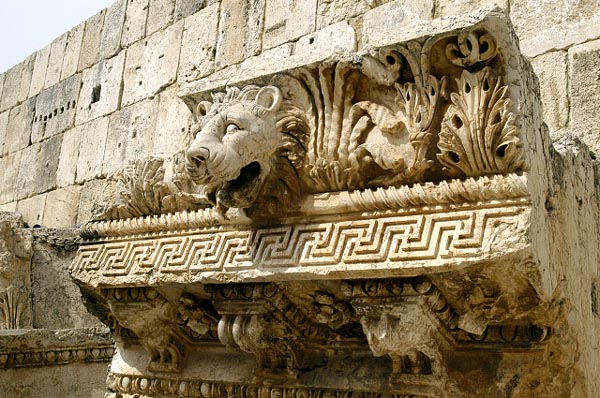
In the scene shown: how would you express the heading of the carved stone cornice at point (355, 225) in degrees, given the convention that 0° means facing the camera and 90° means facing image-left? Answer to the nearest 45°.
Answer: approximately 45°

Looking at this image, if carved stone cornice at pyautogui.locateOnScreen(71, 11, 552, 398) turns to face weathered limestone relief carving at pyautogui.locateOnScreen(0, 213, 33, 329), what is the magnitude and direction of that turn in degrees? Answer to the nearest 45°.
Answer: approximately 90° to its right
